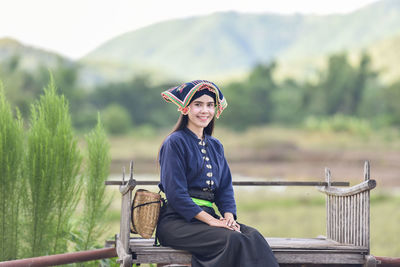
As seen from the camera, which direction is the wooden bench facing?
toward the camera

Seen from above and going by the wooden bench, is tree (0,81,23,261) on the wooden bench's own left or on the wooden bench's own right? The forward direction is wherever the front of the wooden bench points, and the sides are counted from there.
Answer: on the wooden bench's own right

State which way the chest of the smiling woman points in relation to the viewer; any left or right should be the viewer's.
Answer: facing the viewer and to the right of the viewer
